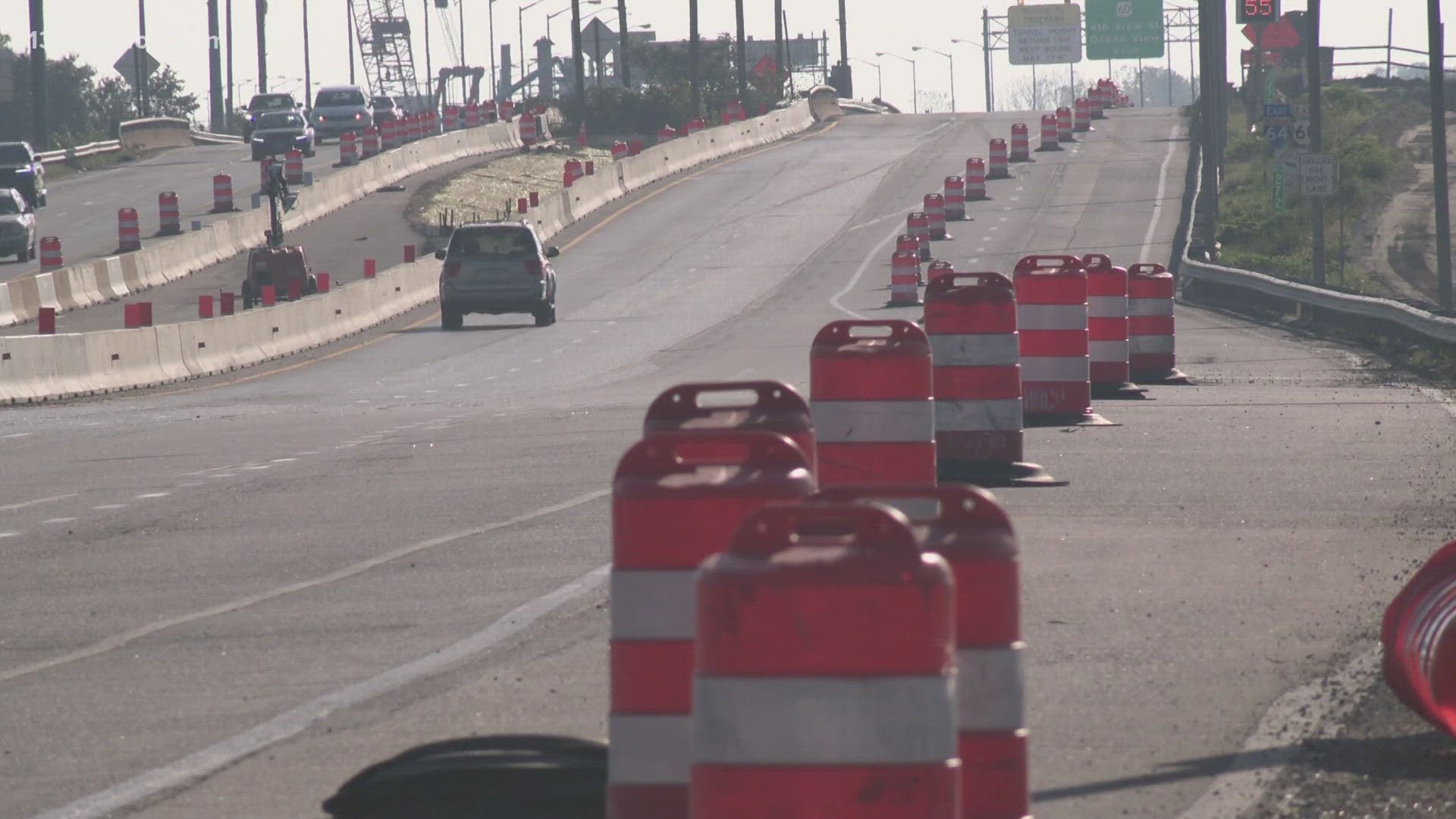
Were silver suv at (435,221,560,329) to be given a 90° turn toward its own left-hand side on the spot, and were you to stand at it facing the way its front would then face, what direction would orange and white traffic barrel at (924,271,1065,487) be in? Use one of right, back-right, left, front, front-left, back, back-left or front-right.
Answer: left

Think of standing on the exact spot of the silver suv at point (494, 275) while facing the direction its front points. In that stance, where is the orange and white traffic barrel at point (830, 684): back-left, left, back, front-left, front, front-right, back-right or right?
back

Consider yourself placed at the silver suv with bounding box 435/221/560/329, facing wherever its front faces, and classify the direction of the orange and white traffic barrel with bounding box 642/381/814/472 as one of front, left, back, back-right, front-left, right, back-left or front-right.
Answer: back

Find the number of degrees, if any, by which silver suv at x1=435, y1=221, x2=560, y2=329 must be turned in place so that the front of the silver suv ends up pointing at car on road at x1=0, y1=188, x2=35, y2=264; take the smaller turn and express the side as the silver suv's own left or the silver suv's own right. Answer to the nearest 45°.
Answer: approximately 45° to the silver suv's own left

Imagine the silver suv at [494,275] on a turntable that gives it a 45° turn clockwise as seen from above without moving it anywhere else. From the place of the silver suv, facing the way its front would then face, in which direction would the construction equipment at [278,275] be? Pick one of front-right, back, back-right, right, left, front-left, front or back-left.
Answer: left

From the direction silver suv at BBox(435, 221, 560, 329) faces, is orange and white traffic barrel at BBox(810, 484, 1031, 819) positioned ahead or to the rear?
to the rear

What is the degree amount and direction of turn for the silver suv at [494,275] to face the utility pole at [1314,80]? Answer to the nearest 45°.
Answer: approximately 90° to its right

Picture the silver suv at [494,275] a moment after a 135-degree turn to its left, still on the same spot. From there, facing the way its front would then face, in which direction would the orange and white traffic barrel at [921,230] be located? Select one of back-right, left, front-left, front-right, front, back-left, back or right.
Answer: back

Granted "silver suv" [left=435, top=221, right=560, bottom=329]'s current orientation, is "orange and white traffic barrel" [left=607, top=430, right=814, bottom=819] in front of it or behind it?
behind

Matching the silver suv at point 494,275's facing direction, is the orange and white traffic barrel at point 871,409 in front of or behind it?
behind

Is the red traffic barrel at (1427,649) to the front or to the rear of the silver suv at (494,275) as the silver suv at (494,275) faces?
to the rear

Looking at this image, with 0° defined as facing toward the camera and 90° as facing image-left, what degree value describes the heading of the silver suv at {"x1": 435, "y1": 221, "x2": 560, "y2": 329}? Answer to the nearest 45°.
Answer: approximately 180°

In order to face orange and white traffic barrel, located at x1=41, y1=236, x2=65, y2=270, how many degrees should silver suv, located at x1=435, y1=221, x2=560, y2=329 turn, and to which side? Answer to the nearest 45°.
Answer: approximately 45° to its left

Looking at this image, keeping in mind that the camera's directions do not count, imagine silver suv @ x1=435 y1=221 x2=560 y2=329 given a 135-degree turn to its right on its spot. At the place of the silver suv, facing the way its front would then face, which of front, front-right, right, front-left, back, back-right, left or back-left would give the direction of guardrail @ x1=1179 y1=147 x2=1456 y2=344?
front
